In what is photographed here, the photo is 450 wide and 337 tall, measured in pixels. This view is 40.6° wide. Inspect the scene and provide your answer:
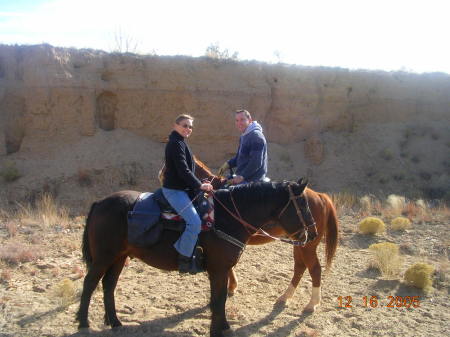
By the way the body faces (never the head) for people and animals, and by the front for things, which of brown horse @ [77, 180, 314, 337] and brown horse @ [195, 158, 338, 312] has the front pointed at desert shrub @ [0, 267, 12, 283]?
brown horse @ [195, 158, 338, 312]

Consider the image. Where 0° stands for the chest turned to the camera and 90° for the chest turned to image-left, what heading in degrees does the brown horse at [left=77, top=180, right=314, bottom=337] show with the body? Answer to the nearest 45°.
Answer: approximately 270°

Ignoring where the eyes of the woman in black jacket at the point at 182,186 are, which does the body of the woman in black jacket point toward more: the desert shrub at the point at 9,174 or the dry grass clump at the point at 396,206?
the dry grass clump

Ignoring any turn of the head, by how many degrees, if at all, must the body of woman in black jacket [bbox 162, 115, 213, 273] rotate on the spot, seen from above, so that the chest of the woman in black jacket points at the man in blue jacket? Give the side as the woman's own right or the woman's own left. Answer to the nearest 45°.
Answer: approximately 45° to the woman's own left

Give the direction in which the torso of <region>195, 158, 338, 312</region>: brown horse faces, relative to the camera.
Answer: to the viewer's left

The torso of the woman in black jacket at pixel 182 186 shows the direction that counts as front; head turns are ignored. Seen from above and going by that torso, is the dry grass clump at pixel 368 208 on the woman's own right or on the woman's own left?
on the woman's own left

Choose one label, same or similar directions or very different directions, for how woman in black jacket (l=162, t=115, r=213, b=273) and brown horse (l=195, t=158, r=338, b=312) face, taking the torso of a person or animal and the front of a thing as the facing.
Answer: very different directions

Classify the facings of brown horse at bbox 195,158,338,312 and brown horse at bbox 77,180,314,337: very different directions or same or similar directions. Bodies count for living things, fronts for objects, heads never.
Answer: very different directions

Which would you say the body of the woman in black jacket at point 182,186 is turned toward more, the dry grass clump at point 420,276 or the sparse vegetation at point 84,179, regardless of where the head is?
the dry grass clump

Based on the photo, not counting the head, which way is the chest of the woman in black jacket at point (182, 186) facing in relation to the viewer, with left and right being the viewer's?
facing to the right of the viewer

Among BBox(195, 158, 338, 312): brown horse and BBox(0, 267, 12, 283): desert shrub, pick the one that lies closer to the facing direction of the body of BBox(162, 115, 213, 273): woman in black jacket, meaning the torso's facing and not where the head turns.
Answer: the brown horse

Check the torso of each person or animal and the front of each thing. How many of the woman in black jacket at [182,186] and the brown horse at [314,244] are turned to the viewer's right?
1
